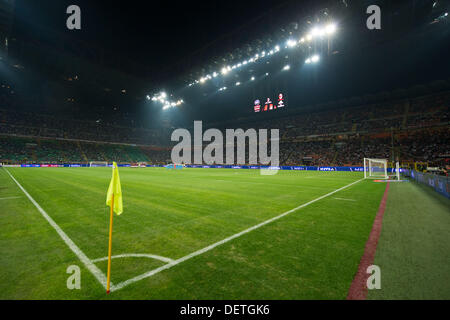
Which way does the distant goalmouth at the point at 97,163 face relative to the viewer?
toward the camera

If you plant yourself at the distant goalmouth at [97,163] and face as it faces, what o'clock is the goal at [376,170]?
The goal is roughly at 11 o'clock from the distant goalmouth.

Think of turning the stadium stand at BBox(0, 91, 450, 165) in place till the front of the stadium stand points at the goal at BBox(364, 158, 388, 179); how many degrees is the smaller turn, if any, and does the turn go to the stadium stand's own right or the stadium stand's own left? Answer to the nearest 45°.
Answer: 0° — it already faces it

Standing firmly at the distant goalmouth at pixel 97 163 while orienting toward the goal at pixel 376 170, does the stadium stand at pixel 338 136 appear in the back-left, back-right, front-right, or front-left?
front-left

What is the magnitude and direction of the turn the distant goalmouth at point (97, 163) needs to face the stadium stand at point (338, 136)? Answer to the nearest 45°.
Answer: approximately 45° to its left

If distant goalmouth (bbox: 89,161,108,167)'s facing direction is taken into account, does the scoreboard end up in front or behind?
in front

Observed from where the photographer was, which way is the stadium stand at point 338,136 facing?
facing the viewer
